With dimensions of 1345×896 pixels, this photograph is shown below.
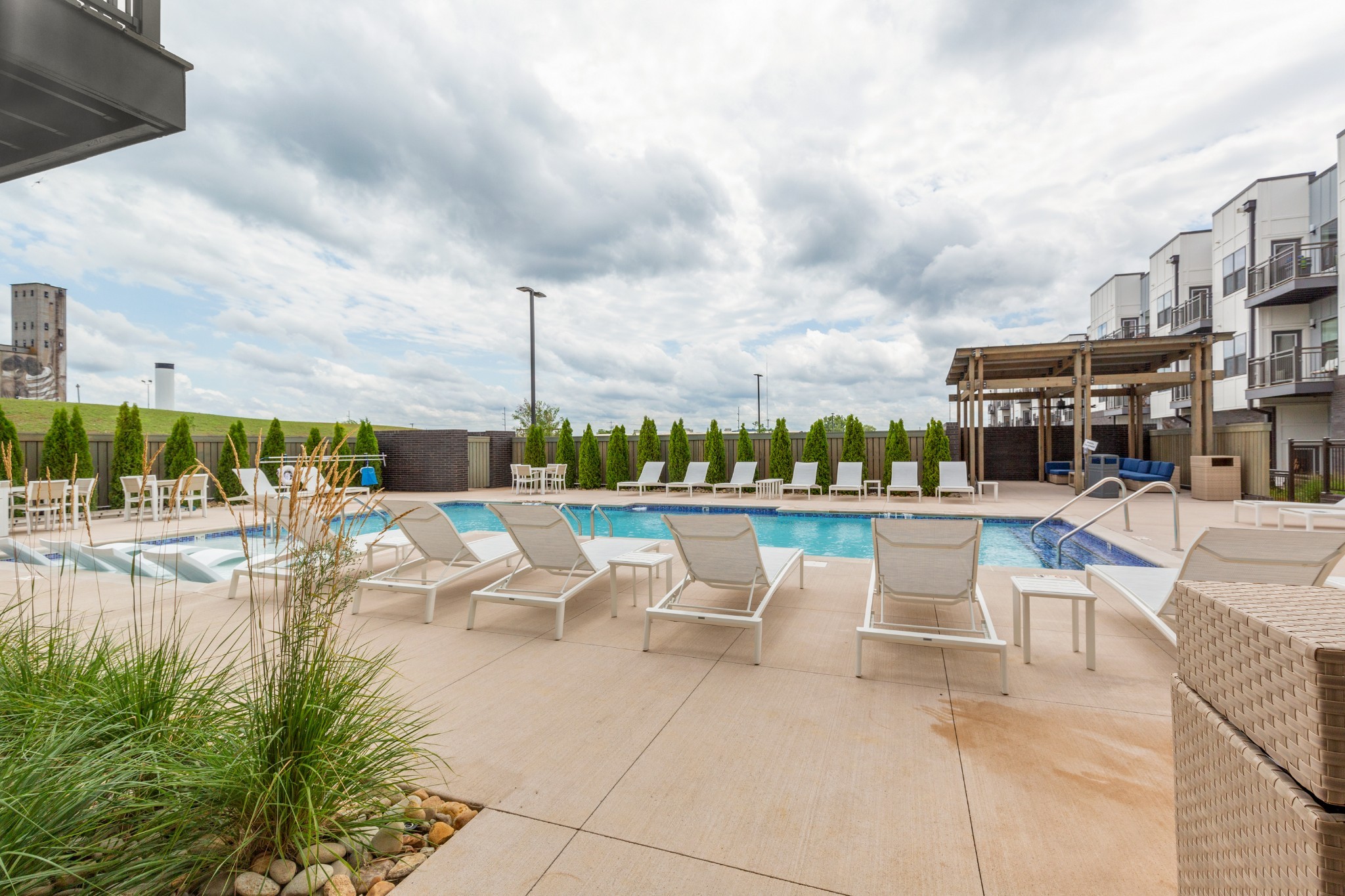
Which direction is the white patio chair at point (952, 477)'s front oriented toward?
toward the camera

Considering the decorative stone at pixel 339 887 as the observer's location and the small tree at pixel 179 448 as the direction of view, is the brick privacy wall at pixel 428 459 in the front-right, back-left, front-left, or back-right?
front-right

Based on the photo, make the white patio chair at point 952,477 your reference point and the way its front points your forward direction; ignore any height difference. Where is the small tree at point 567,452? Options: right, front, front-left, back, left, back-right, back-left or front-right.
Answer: right

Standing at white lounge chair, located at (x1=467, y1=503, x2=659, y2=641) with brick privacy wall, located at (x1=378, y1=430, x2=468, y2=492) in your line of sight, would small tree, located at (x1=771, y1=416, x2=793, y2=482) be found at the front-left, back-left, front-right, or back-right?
front-right

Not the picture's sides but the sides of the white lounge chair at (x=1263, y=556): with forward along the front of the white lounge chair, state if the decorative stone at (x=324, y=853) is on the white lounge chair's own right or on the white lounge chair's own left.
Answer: on the white lounge chair's own left

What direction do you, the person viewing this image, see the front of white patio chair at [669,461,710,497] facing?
facing the viewer and to the left of the viewer

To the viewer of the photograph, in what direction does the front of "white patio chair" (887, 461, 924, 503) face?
facing the viewer
